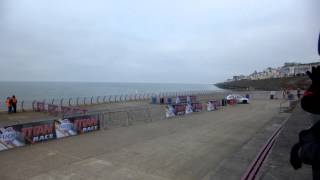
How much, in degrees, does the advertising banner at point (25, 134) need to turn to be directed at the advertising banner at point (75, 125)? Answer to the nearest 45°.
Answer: approximately 90° to its left

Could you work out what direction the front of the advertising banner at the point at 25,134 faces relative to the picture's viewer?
facing the viewer and to the right of the viewer
